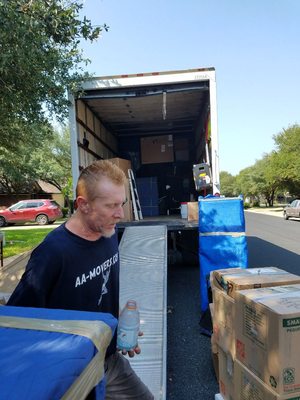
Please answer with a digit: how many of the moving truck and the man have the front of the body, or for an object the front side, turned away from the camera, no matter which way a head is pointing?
1

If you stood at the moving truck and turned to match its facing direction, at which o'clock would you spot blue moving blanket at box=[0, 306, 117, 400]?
The blue moving blanket is roughly at 6 o'clock from the moving truck.

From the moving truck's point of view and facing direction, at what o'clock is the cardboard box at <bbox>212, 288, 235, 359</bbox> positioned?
The cardboard box is roughly at 6 o'clock from the moving truck.

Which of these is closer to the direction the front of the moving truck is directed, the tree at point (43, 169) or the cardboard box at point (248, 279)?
the tree

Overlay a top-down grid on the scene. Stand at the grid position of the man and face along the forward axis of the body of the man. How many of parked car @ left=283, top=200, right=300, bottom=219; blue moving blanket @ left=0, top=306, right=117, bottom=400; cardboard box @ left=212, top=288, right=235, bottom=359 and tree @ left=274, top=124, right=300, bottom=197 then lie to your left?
3

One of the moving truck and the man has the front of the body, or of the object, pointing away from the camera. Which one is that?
the moving truck

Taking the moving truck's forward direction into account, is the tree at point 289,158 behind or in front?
in front

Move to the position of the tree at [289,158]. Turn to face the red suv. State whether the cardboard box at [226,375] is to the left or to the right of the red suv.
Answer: left

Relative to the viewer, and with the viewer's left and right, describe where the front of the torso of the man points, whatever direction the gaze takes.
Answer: facing the viewer and to the right of the viewer

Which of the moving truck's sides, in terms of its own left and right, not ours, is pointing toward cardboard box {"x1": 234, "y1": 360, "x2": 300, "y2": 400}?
back

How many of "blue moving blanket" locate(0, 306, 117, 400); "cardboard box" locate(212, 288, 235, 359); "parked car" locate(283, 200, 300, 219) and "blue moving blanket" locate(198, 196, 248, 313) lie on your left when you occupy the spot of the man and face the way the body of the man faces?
3

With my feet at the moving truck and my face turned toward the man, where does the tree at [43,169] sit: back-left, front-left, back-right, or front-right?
back-right

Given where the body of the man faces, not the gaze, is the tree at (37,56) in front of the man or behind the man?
behind

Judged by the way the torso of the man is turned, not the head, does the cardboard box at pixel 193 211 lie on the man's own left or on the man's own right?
on the man's own left

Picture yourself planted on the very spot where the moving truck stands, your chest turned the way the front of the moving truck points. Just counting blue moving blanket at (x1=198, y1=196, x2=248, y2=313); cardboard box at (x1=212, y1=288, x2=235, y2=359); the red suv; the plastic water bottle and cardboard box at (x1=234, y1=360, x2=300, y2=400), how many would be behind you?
4

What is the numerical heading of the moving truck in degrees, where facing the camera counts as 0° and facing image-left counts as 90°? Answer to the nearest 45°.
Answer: approximately 180°
